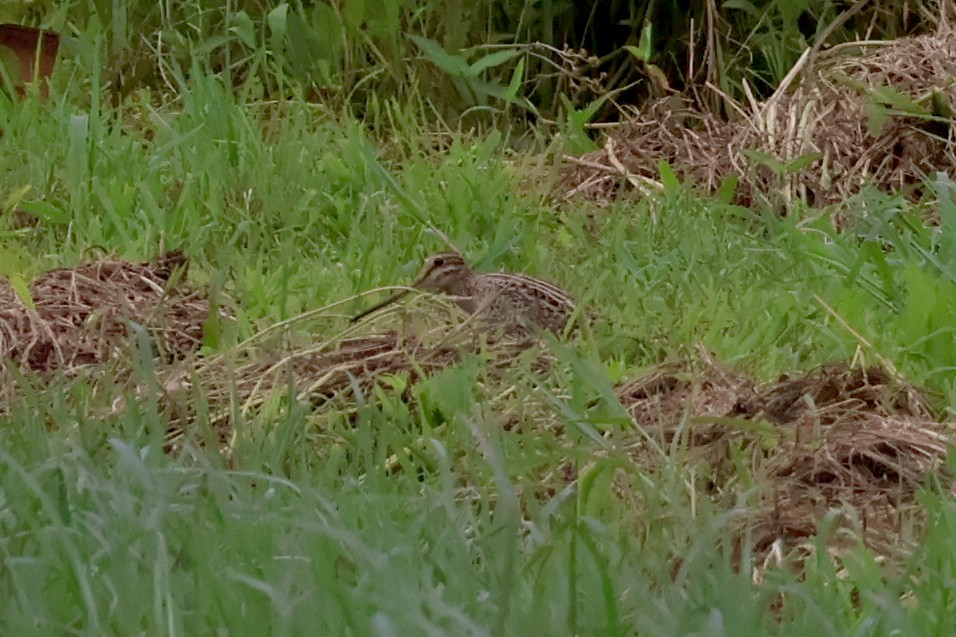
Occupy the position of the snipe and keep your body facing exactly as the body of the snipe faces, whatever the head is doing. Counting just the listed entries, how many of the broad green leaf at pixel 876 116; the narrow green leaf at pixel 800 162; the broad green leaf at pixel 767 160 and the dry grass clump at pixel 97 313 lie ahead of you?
1

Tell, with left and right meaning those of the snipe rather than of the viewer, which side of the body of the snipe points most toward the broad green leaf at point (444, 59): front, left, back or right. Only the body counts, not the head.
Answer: right

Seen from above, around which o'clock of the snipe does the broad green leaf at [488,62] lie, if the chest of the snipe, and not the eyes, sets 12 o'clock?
The broad green leaf is roughly at 3 o'clock from the snipe.

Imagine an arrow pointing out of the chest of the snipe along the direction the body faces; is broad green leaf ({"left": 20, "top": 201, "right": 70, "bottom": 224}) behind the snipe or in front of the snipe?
in front

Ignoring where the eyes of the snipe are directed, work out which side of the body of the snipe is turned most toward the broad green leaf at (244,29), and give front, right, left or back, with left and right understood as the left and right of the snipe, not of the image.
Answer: right

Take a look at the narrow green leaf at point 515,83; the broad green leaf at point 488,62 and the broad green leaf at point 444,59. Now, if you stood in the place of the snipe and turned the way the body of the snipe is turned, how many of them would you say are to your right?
3

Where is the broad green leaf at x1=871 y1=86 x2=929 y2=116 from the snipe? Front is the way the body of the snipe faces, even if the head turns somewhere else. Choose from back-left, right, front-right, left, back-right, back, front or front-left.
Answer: back-right

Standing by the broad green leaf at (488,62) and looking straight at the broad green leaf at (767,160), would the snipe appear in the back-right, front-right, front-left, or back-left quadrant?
front-right

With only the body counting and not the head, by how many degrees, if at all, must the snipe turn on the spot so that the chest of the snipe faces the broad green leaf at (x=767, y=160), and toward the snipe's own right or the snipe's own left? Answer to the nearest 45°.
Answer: approximately 135° to the snipe's own right

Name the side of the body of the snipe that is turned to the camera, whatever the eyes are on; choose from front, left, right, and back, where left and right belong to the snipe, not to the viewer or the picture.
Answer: left

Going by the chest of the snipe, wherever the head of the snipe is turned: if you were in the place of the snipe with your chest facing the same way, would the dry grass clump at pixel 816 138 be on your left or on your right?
on your right

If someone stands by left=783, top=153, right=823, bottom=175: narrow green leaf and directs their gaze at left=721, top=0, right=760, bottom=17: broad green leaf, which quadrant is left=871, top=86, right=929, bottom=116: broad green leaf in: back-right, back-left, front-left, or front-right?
front-right

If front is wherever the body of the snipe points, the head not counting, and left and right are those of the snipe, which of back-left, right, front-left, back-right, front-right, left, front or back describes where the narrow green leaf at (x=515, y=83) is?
right

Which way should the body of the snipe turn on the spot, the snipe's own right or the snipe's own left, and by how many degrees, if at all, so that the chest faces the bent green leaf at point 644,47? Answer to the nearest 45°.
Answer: approximately 90° to the snipe's own right
